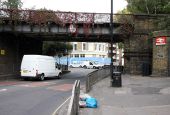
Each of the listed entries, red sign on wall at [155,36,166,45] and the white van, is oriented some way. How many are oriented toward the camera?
1

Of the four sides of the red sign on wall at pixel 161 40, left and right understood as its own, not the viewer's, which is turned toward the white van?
right

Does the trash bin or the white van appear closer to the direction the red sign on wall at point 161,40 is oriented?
the trash bin

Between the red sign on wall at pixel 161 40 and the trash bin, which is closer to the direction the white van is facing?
the red sign on wall

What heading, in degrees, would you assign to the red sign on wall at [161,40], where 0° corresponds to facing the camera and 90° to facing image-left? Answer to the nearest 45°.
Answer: approximately 0°
